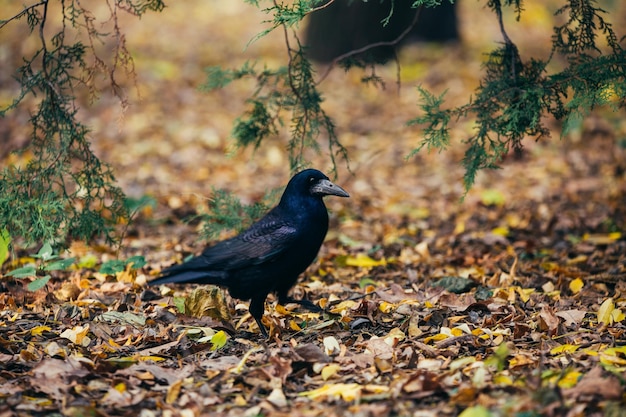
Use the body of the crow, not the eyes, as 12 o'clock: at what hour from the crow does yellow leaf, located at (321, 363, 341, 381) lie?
The yellow leaf is roughly at 3 o'clock from the crow.

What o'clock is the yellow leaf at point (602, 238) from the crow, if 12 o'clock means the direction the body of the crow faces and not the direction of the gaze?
The yellow leaf is roughly at 11 o'clock from the crow.

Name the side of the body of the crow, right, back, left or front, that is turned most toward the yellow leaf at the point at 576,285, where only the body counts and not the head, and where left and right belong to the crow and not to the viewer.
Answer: front

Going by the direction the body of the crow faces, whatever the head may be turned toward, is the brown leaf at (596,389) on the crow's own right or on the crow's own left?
on the crow's own right

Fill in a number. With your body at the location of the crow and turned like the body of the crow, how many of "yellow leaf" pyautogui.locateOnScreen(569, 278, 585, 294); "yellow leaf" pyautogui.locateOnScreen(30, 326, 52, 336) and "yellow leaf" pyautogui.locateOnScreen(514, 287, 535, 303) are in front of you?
2

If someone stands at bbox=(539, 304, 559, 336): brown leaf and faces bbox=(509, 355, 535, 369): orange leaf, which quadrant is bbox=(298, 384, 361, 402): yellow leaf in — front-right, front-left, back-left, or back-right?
front-right

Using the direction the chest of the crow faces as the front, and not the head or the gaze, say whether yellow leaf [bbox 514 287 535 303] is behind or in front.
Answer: in front

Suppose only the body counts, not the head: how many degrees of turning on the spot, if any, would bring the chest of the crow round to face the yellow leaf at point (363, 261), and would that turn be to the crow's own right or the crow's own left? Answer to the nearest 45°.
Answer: approximately 45° to the crow's own left

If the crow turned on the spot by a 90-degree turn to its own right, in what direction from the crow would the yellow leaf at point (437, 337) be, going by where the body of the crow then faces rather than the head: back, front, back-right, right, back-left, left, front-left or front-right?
front-left

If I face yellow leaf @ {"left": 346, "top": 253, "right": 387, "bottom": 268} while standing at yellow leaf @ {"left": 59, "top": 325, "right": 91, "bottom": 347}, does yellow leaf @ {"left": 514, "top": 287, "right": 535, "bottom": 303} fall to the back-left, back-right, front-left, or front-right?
front-right

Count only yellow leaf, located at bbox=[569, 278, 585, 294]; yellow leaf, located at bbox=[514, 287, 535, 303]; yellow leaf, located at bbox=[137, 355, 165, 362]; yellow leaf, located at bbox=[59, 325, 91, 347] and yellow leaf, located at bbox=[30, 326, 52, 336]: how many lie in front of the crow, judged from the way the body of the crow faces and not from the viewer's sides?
2

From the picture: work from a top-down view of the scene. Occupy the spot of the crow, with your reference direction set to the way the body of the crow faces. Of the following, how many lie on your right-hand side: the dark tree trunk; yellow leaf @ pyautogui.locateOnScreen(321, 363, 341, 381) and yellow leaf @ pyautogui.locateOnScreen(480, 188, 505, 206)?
1

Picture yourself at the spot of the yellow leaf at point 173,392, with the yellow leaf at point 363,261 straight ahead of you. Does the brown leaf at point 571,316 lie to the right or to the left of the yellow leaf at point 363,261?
right

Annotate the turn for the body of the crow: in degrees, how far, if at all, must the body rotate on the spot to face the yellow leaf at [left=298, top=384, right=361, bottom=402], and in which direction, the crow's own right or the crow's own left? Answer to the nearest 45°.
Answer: approximately 90° to the crow's own right

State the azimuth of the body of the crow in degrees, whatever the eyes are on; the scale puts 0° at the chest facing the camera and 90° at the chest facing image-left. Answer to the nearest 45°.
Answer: approximately 270°
